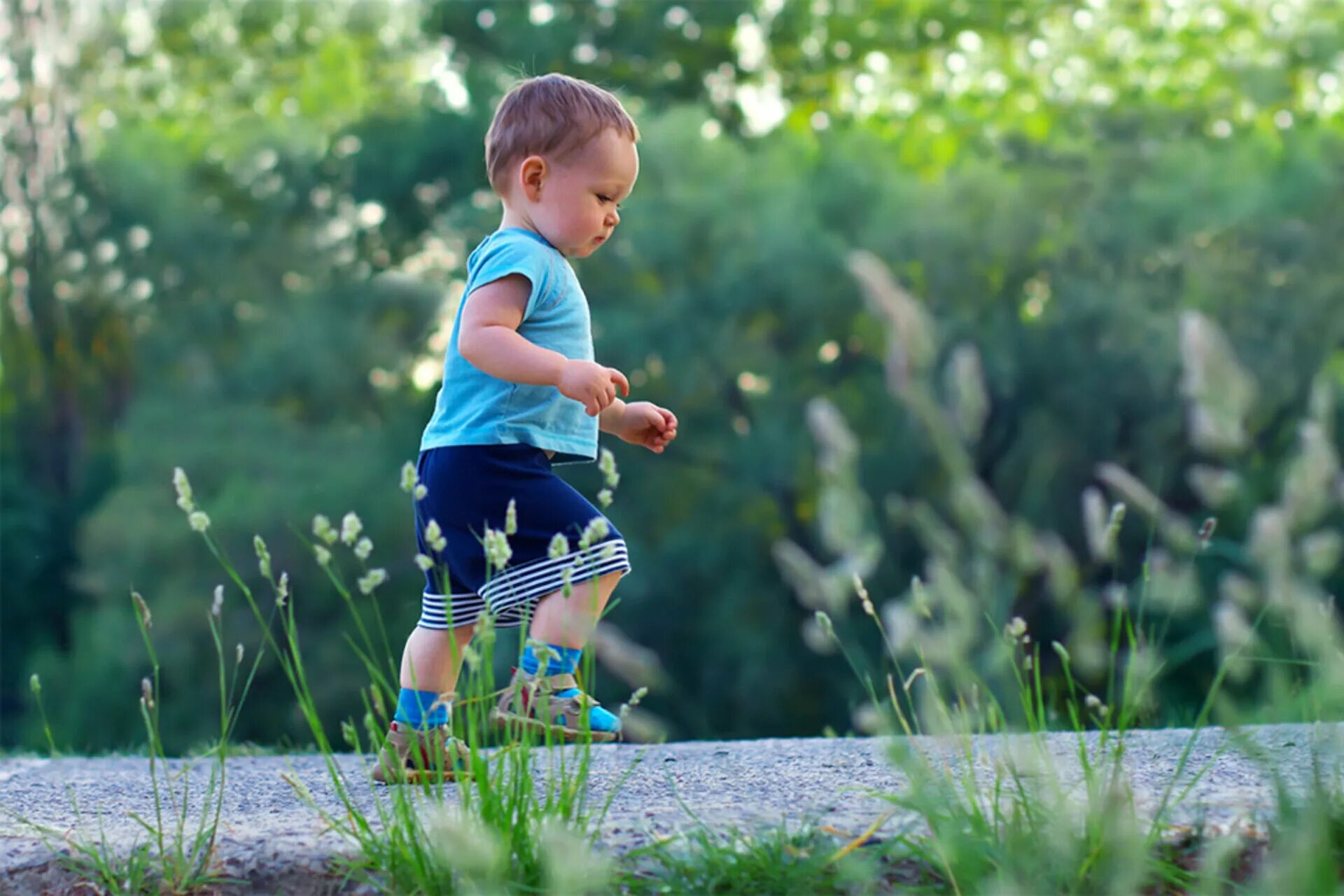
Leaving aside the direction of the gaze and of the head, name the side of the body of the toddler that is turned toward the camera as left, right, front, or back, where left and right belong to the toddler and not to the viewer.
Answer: right

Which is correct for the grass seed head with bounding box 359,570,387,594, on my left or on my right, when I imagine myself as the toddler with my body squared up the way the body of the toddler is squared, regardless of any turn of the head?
on my right

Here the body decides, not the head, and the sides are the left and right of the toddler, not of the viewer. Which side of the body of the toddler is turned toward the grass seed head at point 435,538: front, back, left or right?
right

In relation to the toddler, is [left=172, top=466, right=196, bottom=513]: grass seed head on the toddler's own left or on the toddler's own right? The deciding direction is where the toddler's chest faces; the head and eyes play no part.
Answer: on the toddler's own right

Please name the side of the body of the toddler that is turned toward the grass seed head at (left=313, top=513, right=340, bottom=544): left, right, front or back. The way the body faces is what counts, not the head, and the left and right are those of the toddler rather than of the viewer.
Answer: right

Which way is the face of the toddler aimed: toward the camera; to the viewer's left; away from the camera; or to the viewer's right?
to the viewer's right

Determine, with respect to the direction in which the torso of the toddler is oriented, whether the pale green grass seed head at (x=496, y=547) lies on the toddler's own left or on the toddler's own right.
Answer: on the toddler's own right
